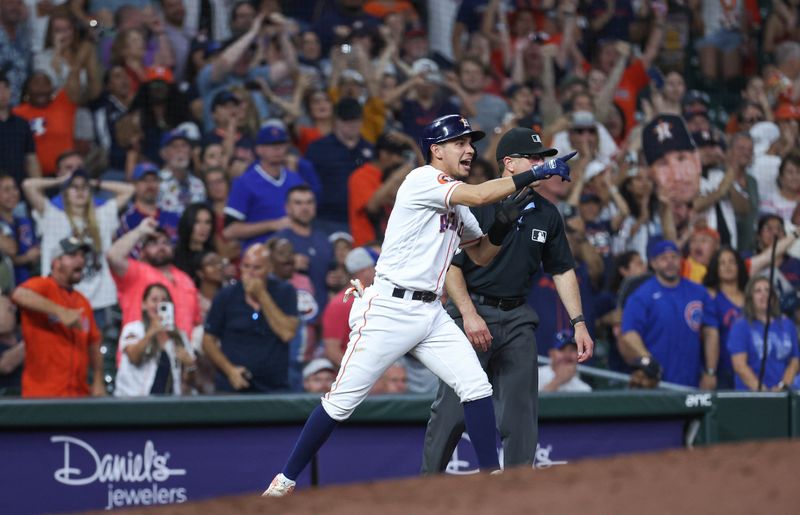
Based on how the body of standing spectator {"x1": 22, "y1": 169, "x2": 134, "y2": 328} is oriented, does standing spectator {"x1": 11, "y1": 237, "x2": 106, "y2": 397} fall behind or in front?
in front

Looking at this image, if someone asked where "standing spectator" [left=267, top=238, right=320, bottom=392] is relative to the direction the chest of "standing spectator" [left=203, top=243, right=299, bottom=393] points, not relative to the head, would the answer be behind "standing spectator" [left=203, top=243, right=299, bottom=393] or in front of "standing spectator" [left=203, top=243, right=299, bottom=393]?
behind

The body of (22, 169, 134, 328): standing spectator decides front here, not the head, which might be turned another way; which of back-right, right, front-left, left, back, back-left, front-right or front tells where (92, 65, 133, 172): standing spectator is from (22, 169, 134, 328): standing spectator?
back

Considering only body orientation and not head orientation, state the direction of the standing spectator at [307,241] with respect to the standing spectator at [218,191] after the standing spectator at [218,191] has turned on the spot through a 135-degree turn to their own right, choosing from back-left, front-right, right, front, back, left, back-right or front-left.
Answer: back

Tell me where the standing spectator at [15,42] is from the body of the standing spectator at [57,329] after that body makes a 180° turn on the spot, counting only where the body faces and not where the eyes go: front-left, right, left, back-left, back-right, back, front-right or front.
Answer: front-right

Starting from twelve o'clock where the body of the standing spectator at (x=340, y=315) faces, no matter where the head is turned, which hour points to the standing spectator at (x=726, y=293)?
the standing spectator at (x=726, y=293) is roughly at 10 o'clock from the standing spectator at (x=340, y=315).

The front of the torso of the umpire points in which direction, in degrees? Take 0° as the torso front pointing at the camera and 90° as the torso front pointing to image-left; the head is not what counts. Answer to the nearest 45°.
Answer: approximately 315°

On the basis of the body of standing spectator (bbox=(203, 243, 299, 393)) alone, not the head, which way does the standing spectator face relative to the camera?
toward the camera

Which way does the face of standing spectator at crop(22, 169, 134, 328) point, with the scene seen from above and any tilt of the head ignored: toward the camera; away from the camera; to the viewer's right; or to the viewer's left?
toward the camera

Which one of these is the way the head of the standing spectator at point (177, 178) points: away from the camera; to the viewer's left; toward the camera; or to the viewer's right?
toward the camera

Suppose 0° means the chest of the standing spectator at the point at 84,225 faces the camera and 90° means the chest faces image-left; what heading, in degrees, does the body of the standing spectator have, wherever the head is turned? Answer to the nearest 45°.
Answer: approximately 0°

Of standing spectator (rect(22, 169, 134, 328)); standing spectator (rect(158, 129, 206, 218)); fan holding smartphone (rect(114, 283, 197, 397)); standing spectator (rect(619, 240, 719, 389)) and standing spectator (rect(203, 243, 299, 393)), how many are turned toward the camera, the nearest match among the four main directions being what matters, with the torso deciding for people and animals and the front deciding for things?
5

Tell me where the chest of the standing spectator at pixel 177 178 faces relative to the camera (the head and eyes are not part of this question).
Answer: toward the camera

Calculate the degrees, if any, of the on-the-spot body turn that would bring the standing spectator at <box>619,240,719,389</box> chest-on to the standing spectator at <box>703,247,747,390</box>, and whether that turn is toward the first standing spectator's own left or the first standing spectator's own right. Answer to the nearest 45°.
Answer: approximately 135° to the first standing spectator's own left

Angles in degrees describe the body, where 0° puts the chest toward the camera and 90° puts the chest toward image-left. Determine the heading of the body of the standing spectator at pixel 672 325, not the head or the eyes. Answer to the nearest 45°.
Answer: approximately 0°
